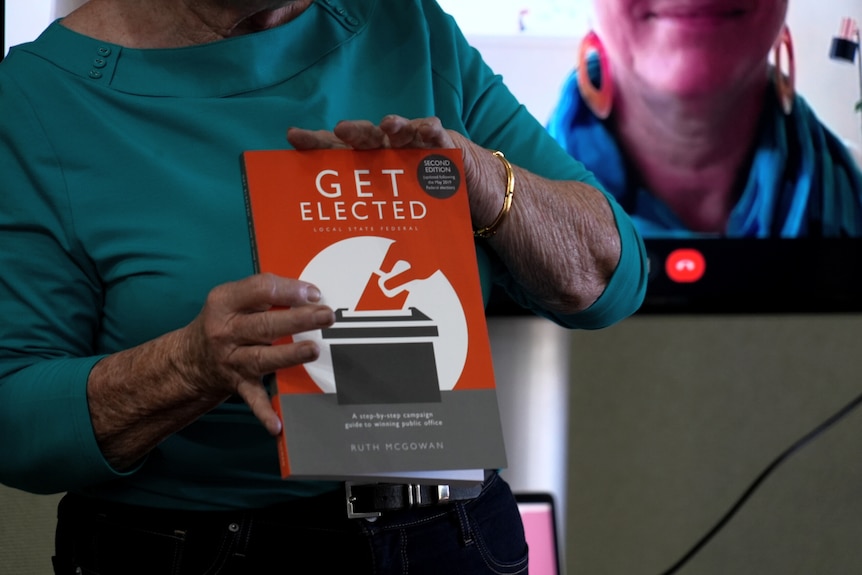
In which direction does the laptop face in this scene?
toward the camera

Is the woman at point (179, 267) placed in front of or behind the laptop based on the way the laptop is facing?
in front

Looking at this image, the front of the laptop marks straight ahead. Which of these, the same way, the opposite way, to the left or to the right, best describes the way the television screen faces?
the same way
